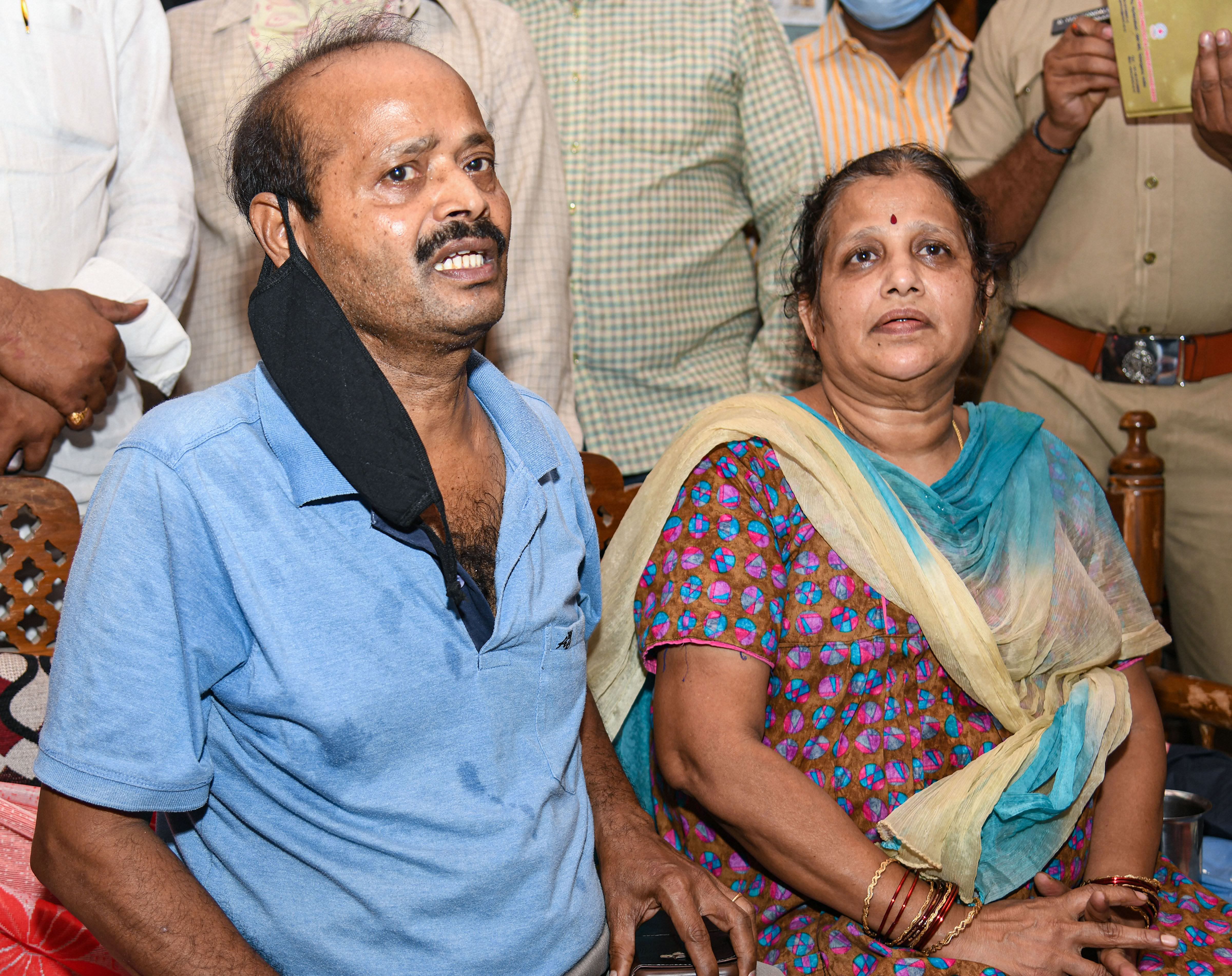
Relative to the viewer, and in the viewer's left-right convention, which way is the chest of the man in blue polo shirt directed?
facing the viewer and to the right of the viewer

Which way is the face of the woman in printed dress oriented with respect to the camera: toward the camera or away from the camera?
toward the camera

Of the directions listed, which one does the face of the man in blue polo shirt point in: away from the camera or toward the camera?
toward the camera
